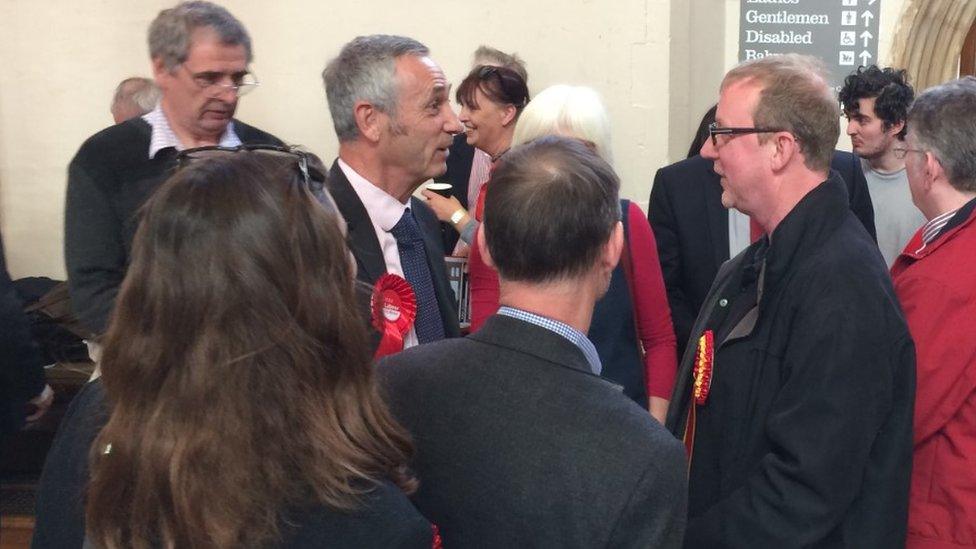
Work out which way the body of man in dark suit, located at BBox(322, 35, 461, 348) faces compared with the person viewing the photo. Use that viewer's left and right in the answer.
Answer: facing the viewer and to the right of the viewer

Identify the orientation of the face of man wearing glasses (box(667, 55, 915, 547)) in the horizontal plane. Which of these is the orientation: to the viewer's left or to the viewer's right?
to the viewer's left

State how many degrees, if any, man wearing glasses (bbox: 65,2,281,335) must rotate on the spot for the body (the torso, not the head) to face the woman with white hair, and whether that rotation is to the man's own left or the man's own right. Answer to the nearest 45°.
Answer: approximately 45° to the man's own left

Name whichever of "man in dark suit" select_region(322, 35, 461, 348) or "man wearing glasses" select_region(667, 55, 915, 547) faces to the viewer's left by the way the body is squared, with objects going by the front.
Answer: the man wearing glasses

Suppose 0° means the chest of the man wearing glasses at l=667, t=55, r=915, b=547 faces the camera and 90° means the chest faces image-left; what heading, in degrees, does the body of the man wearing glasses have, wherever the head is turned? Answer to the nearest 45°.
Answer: approximately 90°

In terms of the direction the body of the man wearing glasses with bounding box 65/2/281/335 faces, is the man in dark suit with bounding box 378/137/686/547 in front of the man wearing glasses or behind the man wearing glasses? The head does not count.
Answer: in front

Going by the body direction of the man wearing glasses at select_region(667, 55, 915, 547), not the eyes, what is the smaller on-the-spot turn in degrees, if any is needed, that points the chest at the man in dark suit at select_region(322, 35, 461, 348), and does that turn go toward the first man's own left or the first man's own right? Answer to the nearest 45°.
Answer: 0° — they already face them

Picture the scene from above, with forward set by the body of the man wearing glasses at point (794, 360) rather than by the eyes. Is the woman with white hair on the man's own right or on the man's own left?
on the man's own right

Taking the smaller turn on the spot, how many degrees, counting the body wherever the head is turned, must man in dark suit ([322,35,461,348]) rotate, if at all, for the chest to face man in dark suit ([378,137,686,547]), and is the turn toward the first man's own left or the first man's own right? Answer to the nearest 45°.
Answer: approximately 45° to the first man's own right

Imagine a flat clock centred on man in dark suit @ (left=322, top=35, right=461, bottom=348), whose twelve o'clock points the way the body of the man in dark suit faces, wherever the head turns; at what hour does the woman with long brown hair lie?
The woman with long brown hair is roughly at 2 o'clock from the man in dark suit.

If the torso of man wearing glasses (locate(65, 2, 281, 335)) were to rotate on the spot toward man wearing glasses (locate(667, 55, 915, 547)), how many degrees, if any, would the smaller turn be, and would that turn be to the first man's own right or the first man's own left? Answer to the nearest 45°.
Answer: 0° — they already face them

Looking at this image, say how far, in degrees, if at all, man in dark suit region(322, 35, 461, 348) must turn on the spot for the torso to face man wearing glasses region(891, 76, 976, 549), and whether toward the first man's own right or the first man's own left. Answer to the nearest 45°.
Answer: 0° — they already face them

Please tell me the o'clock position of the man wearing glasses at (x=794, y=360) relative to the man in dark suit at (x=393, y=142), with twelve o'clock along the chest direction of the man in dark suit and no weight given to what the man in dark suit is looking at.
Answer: The man wearing glasses is roughly at 12 o'clock from the man in dark suit.

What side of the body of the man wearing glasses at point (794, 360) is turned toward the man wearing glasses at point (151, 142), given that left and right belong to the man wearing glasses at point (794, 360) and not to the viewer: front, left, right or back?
front
